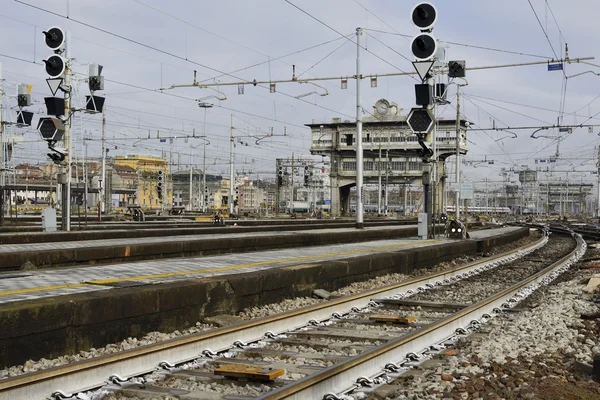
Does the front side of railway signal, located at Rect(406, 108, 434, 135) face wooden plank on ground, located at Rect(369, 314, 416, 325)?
yes

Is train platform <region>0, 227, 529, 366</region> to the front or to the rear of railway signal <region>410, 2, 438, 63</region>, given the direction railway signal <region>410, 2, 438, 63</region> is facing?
to the front

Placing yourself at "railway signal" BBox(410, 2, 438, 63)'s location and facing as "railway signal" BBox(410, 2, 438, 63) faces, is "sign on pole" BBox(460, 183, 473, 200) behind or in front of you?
behind

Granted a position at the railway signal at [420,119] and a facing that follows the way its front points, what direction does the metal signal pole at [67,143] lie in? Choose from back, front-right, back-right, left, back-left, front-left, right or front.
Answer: right

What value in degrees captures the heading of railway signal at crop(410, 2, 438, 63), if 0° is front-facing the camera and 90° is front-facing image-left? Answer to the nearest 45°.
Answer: approximately 0°

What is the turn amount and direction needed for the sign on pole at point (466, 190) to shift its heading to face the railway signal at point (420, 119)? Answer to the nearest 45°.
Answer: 0° — it already faces it

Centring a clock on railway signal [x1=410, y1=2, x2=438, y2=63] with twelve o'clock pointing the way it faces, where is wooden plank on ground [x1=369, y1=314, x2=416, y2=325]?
The wooden plank on ground is roughly at 12 o'clock from the railway signal.

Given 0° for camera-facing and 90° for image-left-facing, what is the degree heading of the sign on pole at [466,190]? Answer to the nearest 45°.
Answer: approximately 0°
